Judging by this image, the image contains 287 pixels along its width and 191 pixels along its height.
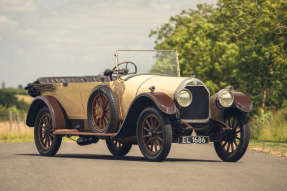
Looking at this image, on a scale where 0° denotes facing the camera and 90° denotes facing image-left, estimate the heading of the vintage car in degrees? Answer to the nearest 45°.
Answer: approximately 315°
